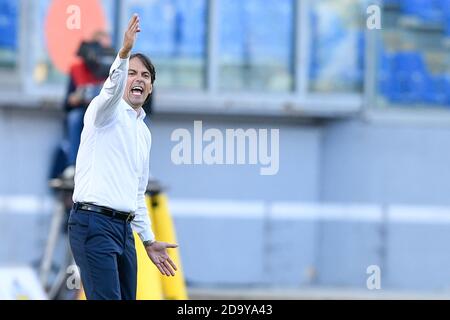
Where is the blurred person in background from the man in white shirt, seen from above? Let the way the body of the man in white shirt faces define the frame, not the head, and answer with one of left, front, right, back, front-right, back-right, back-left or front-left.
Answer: back-left

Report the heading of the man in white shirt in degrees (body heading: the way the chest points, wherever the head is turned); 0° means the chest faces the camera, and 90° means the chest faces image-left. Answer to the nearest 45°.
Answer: approximately 315°
